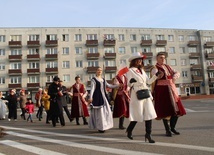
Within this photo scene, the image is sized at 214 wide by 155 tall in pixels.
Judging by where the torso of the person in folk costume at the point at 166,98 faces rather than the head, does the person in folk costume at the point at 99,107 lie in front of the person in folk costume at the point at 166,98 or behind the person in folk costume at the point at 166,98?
behind

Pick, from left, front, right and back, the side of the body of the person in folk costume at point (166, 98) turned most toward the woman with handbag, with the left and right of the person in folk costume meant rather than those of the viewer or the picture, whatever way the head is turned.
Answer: right

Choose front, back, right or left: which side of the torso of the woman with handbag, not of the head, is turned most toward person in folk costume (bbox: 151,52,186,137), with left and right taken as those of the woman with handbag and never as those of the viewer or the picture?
left

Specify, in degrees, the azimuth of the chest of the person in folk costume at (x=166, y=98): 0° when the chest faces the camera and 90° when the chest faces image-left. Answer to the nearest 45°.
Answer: approximately 315°
